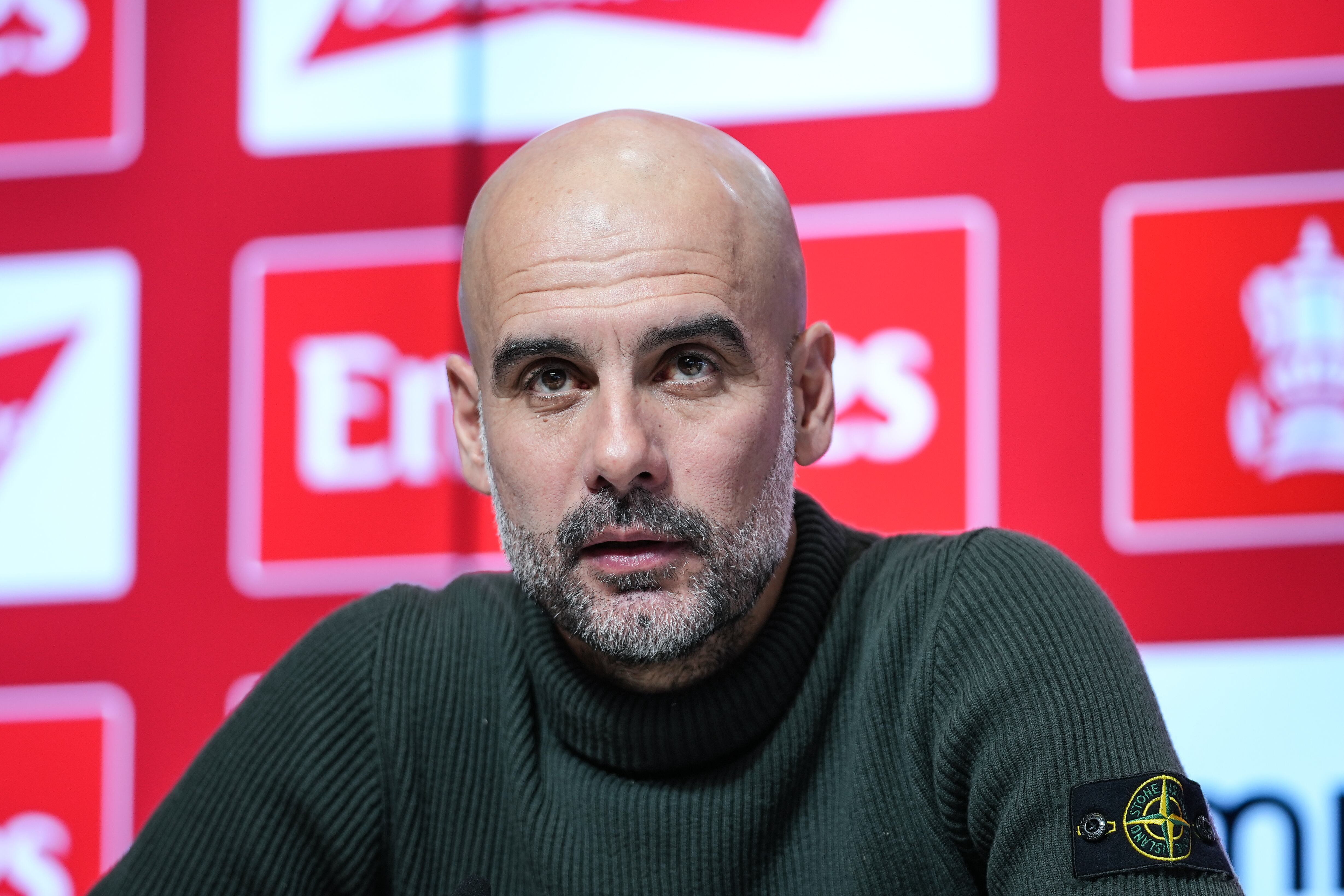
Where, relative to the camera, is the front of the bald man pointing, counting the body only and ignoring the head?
toward the camera
